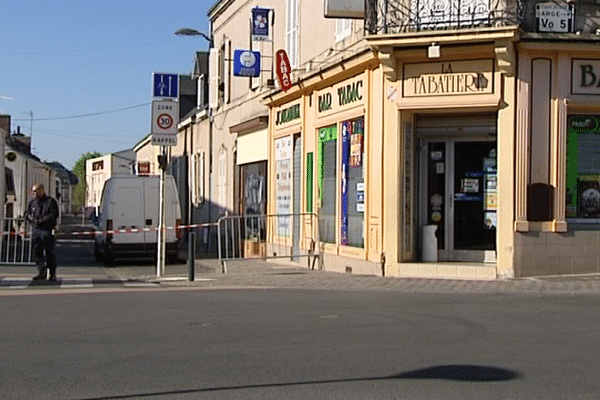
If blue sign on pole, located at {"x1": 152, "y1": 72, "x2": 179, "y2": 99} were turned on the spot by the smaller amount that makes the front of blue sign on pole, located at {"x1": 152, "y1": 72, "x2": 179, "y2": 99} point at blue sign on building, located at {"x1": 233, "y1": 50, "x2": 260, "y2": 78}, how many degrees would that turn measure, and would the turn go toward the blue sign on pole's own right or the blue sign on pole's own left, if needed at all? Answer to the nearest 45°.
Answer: approximately 135° to the blue sign on pole's own left

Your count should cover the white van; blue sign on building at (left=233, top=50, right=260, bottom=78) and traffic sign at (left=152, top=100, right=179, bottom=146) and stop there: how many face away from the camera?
1

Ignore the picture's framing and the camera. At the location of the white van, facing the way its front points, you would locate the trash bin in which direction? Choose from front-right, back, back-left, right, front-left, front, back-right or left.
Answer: back-right

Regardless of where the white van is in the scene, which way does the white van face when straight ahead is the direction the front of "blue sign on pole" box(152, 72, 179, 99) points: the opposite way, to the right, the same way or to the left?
the opposite way

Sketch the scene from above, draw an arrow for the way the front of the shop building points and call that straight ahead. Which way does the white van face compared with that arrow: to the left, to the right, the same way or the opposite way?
the opposite way

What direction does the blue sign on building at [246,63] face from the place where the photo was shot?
facing the viewer

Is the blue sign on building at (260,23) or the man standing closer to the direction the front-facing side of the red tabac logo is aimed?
the man standing

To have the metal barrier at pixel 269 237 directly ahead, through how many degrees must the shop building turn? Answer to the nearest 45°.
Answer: approximately 135° to its right

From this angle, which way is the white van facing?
away from the camera

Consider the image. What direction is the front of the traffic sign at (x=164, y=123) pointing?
toward the camera

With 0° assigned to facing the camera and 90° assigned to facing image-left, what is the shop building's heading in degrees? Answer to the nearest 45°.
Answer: approximately 0°

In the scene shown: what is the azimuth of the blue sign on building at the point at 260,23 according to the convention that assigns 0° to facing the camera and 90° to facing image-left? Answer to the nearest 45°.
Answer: approximately 0°

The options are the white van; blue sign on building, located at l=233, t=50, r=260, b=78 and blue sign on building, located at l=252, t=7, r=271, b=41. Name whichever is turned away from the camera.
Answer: the white van
